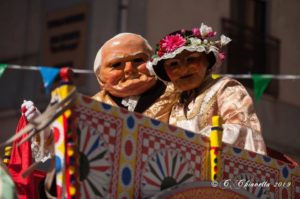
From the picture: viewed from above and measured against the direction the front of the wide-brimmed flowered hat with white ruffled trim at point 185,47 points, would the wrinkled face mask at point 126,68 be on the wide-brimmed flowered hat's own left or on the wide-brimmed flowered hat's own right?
on the wide-brimmed flowered hat's own right

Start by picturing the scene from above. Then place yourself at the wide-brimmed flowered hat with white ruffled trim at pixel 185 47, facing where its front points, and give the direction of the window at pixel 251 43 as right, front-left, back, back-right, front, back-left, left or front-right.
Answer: back

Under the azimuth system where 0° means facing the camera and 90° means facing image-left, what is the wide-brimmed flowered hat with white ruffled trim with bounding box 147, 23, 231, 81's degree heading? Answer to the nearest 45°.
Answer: approximately 0°
